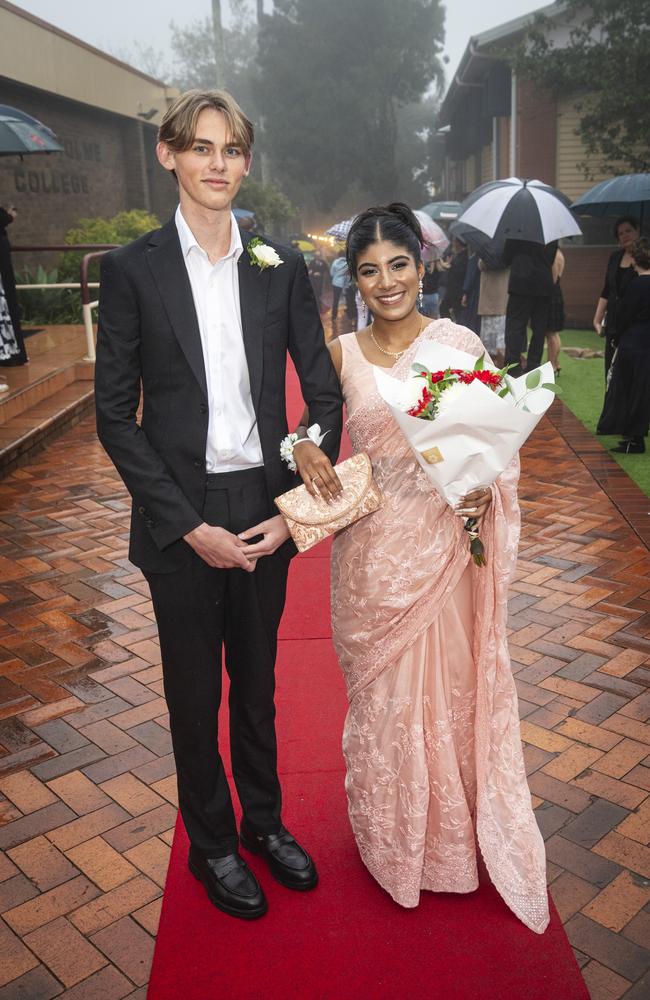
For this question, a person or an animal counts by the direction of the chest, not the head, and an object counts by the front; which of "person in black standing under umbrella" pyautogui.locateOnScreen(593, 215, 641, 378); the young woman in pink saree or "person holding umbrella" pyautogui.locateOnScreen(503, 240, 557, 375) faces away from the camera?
"person holding umbrella" pyautogui.locateOnScreen(503, 240, 557, 375)

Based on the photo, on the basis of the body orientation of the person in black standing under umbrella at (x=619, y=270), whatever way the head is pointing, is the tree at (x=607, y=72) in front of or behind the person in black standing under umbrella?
behind

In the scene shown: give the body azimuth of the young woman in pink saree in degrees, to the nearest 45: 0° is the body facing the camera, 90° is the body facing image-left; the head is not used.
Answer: approximately 0°

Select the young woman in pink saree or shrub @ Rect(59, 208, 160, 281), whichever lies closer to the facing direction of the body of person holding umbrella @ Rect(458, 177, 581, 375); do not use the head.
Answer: the shrub

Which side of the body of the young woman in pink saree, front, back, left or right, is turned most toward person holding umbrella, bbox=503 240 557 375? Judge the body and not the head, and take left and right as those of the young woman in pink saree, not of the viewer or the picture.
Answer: back

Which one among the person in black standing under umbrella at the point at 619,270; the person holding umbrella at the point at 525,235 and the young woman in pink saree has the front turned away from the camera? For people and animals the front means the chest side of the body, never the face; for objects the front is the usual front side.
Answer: the person holding umbrella at the point at 525,235

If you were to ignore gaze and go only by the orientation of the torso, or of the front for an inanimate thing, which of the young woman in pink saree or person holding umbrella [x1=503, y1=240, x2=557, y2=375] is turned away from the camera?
the person holding umbrella

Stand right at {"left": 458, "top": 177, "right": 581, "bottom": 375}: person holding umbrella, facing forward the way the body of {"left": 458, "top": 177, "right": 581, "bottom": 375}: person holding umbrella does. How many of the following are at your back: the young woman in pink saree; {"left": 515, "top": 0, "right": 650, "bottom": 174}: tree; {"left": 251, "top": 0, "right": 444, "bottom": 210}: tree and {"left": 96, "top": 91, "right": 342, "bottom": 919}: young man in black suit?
2

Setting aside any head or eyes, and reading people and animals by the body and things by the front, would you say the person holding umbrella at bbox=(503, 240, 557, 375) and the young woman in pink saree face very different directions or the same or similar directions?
very different directions

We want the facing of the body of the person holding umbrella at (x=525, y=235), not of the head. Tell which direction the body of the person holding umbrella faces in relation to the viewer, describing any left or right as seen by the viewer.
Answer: facing away from the viewer

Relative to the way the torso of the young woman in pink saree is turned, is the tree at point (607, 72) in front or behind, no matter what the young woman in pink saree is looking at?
behind

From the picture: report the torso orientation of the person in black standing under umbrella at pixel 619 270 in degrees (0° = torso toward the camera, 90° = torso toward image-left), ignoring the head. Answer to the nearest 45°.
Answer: approximately 315°

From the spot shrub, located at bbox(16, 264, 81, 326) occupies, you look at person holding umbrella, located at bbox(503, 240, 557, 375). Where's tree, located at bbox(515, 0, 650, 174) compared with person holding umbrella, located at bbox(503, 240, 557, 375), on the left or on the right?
left

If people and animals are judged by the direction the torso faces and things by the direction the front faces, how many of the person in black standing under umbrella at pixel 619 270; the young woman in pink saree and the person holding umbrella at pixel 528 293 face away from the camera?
1

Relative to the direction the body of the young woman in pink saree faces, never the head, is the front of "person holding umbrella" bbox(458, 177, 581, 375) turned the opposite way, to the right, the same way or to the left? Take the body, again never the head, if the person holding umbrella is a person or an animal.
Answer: the opposite way

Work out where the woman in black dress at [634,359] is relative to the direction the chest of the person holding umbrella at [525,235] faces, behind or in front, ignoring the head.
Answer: behind

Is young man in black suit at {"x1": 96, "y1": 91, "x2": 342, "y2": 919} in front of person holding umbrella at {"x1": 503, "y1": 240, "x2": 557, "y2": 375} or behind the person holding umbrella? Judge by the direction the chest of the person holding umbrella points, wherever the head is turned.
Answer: behind

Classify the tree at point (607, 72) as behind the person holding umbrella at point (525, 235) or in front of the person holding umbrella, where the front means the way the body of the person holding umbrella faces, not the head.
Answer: in front
